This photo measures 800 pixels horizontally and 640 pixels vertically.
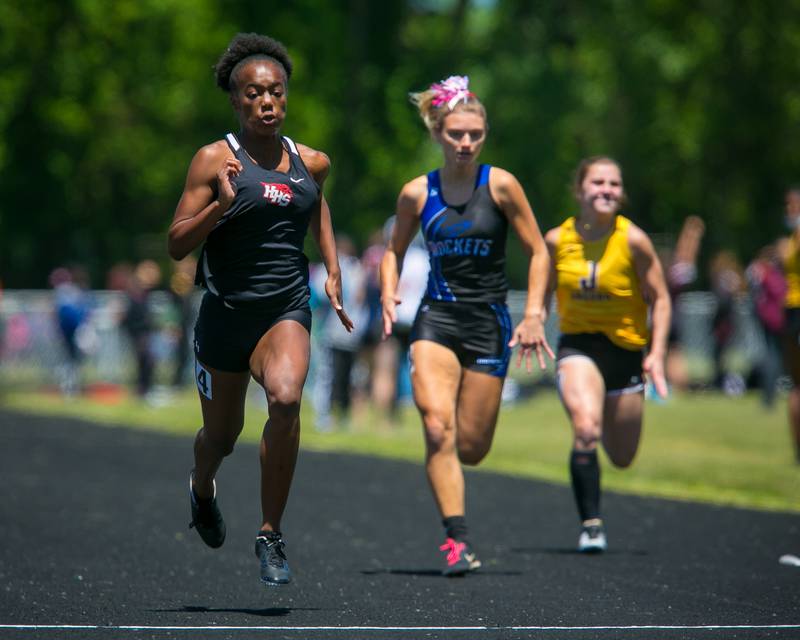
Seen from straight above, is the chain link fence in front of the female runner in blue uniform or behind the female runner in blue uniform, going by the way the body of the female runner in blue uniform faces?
behind

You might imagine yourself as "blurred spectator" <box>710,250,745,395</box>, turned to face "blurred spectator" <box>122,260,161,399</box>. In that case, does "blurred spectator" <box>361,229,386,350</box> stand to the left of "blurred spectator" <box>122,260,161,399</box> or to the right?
left

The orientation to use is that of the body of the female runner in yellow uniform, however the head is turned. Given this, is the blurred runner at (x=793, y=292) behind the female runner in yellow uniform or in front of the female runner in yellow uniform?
behind

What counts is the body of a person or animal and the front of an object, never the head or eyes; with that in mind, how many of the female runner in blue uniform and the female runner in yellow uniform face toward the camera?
2

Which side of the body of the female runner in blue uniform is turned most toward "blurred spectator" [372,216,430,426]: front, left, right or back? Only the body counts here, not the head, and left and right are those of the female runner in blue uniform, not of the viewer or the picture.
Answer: back

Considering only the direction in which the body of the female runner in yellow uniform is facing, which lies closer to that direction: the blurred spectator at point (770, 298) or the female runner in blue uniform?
the female runner in blue uniform

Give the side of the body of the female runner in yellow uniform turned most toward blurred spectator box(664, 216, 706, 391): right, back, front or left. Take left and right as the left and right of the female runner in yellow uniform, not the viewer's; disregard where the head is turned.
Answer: back

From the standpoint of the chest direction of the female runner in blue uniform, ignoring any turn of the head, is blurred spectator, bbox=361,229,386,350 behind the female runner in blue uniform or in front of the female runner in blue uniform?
behind

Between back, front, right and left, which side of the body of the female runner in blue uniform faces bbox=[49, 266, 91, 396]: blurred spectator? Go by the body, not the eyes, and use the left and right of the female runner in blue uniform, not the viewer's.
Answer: back

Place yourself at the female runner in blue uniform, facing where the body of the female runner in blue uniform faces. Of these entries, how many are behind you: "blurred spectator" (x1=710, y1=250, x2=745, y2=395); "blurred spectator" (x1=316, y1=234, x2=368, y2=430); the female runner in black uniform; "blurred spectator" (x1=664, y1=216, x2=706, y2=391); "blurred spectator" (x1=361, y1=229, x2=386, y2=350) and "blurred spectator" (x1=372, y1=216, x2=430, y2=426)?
5

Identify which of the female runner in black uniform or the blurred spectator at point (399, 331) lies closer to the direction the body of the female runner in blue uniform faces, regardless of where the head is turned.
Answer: the female runner in black uniform

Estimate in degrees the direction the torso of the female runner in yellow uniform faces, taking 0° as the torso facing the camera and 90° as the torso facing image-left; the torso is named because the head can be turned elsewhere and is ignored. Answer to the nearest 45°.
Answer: approximately 0°

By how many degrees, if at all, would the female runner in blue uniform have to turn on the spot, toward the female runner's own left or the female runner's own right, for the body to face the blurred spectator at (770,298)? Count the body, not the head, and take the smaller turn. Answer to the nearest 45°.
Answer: approximately 180°

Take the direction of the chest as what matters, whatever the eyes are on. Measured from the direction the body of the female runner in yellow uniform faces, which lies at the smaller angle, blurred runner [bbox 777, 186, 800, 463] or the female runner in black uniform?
the female runner in black uniform
